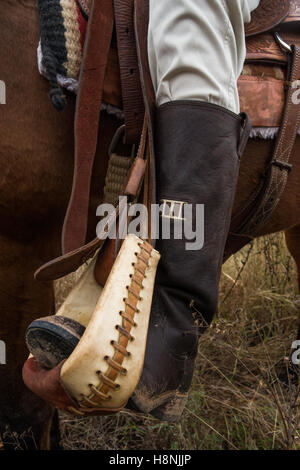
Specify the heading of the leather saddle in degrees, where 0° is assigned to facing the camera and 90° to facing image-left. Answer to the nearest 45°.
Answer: approximately 90°
